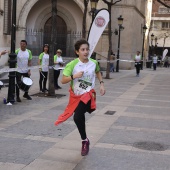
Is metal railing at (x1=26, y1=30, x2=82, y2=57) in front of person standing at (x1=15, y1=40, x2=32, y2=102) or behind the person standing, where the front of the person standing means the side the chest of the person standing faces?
behind

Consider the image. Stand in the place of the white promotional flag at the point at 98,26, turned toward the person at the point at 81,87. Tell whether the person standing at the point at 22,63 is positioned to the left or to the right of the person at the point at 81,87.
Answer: right

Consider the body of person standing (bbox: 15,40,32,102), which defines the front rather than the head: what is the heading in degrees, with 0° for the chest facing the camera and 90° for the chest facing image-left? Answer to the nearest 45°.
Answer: approximately 0°

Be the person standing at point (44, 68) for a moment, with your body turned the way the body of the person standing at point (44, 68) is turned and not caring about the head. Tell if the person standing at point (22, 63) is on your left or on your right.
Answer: on your right

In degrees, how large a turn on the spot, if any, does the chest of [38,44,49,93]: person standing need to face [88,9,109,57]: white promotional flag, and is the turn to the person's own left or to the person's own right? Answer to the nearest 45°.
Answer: approximately 45° to the person's own left

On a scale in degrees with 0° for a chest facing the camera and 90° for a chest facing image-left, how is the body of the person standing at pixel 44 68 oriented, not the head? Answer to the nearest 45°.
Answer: approximately 315°

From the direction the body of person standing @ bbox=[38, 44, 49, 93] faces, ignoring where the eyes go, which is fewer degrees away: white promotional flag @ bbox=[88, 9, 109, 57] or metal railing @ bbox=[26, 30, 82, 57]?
the white promotional flag

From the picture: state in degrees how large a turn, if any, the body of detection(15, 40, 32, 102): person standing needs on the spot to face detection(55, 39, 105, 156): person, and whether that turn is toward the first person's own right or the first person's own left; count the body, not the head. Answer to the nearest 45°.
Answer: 0° — they already face them

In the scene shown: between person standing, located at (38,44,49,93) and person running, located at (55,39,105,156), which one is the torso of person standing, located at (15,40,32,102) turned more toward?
the person running
